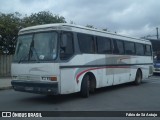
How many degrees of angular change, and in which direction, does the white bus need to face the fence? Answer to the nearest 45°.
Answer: approximately 90° to its right

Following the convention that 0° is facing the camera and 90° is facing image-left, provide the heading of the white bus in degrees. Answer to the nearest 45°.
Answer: approximately 45°

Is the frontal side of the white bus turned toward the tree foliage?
no
